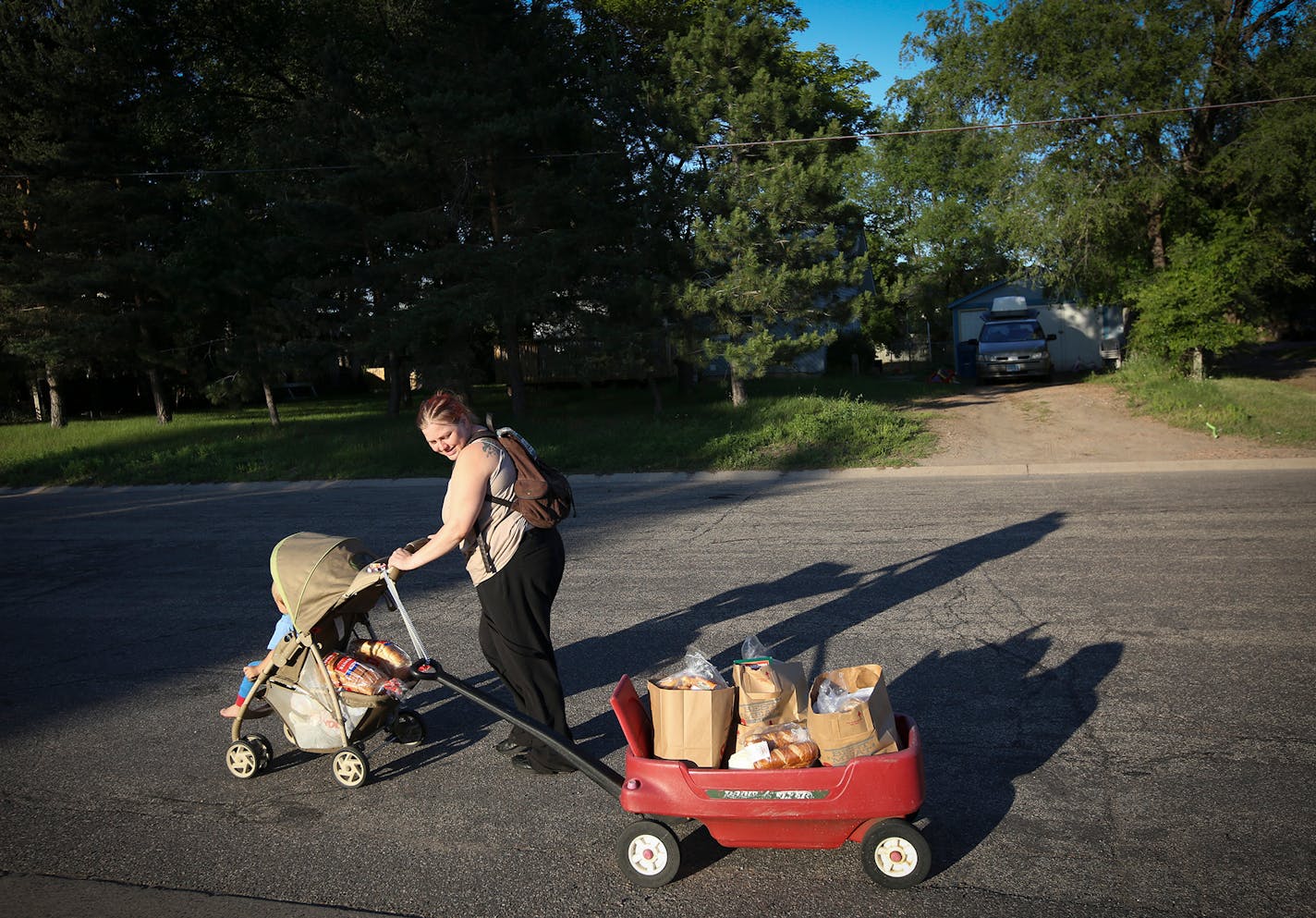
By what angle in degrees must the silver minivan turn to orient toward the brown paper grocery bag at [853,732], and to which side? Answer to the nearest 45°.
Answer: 0° — it already faces it

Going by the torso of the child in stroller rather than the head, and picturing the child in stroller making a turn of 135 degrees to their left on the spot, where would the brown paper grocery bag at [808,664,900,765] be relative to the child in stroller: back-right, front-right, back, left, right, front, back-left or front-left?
front

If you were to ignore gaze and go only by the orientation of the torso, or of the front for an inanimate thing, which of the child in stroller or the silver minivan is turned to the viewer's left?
the child in stroller

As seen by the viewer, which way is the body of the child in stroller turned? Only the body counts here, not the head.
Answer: to the viewer's left

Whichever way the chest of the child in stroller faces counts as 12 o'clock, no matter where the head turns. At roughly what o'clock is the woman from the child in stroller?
The woman is roughly at 7 o'clock from the child in stroller.

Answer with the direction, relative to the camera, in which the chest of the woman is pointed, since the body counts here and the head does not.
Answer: to the viewer's left

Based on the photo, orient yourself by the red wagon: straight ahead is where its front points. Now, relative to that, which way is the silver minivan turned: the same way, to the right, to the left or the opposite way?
to the left

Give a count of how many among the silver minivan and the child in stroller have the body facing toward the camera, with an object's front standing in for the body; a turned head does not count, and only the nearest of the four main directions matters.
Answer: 1

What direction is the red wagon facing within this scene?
to the viewer's left

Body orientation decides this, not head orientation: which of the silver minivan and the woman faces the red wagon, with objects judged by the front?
the silver minivan
